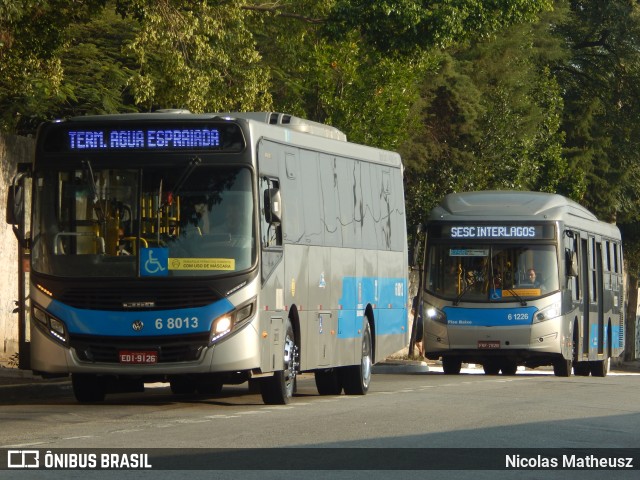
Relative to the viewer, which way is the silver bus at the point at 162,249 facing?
toward the camera

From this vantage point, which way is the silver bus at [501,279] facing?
toward the camera
